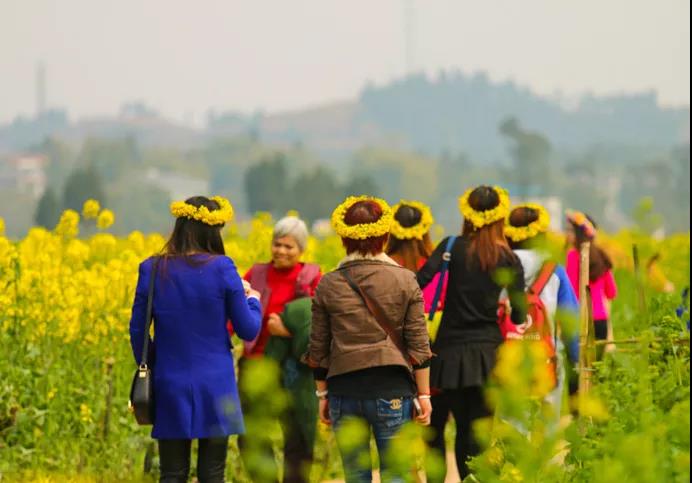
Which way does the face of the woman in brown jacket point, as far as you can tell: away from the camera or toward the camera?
away from the camera

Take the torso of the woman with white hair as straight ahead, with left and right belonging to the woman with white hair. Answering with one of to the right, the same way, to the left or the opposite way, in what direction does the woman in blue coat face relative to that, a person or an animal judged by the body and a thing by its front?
the opposite way

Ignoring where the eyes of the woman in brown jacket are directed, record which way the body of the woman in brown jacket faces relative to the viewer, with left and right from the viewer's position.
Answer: facing away from the viewer

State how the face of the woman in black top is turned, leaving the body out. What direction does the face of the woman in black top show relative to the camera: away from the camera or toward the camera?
away from the camera

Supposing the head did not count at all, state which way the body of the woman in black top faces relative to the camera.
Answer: away from the camera

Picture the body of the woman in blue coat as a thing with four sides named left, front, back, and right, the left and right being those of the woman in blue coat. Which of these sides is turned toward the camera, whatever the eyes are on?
back

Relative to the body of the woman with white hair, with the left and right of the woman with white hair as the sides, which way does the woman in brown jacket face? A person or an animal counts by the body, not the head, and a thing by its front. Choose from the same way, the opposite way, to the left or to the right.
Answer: the opposite way

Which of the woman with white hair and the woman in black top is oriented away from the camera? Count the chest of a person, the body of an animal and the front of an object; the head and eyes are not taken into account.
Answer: the woman in black top

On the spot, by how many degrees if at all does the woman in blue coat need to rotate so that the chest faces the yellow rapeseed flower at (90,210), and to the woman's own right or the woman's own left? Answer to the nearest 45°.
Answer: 0° — they already face it
